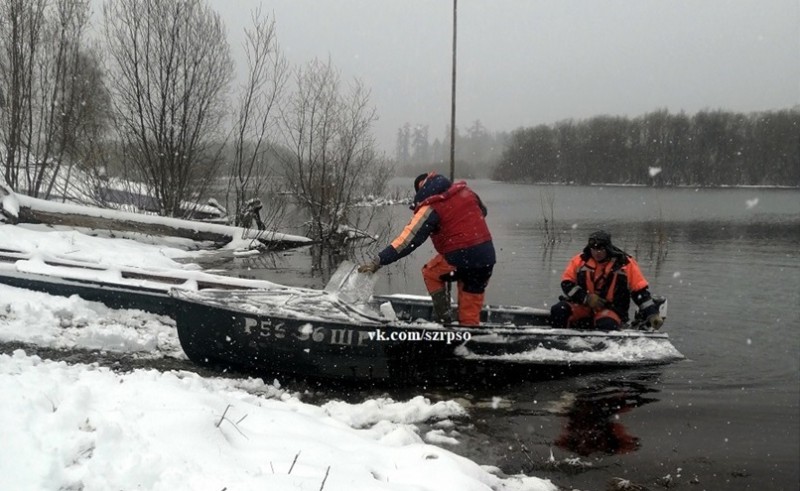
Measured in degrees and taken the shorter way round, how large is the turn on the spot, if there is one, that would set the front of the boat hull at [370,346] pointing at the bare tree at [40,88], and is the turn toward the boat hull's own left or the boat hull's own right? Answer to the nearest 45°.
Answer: approximately 45° to the boat hull's own right

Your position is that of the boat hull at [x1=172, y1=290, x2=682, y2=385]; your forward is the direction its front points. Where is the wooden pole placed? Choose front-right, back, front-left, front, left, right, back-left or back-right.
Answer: right

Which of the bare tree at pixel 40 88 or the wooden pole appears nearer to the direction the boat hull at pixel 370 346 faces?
the bare tree

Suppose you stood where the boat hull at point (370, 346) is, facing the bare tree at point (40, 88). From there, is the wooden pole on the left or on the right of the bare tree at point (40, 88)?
right

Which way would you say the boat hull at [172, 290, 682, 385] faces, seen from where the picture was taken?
facing to the left of the viewer
